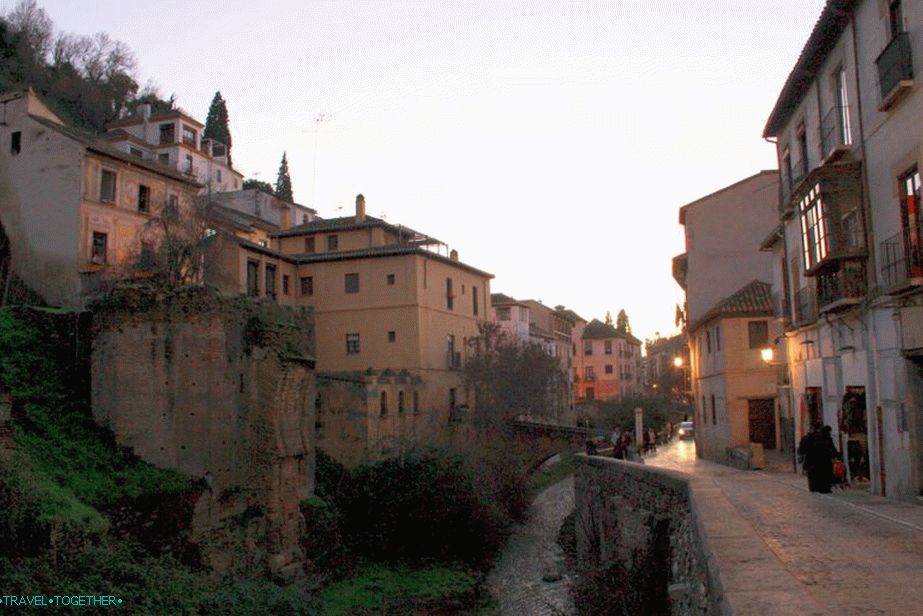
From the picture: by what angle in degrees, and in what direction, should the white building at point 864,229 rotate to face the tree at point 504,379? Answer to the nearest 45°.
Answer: approximately 90° to its right

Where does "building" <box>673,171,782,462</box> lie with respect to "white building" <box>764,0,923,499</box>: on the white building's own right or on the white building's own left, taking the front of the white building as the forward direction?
on the white building's own right

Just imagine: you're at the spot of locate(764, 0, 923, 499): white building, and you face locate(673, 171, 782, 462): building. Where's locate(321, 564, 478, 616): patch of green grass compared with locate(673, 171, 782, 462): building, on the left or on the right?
left

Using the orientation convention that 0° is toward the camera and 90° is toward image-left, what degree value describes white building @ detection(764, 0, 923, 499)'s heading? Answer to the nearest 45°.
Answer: approximately 45°
